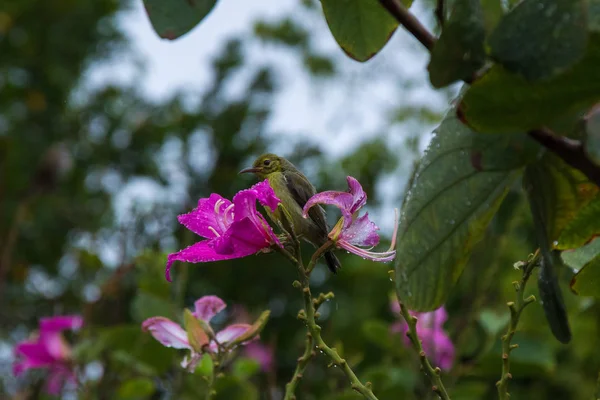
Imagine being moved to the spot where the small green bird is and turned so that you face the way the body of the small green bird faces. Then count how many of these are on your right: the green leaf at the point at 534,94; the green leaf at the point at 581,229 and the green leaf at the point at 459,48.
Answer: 0

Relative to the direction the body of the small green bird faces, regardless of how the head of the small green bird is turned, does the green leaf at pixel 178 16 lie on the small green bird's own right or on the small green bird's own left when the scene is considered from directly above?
on the small green bird's own left

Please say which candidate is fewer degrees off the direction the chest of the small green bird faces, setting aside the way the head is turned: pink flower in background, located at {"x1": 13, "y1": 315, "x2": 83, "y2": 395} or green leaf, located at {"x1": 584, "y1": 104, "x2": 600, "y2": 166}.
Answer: the pink flower in background

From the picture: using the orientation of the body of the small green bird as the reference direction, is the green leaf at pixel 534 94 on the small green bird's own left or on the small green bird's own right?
on the small green bird's own left

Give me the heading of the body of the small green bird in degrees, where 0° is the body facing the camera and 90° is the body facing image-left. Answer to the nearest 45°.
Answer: approximately 90°
